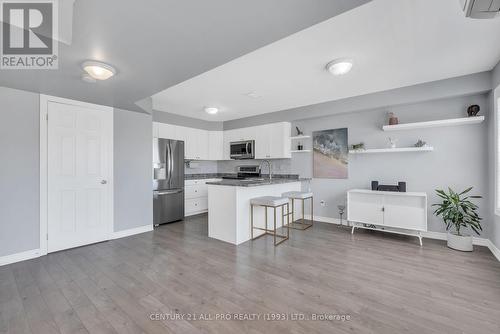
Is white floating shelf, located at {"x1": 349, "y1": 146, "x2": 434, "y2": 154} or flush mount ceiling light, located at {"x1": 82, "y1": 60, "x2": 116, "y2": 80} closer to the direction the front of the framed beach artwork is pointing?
the flush mount ceiling light

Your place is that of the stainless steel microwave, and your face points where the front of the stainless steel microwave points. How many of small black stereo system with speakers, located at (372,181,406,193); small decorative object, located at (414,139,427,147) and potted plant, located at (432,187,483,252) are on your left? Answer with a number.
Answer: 3

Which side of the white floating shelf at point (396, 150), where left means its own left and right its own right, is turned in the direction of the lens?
front

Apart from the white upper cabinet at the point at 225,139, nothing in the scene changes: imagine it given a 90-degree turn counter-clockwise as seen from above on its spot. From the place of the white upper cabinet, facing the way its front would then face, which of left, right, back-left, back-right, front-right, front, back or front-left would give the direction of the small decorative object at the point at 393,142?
front-right

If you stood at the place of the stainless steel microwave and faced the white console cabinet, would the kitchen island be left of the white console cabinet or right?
right

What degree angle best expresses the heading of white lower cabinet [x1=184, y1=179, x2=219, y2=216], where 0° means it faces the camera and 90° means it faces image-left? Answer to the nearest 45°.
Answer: approximately 315°

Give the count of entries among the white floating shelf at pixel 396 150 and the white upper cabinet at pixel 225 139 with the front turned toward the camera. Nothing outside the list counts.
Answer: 2

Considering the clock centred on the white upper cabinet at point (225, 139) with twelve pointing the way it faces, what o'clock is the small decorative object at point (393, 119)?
The small decorative object is roughly at 10 o'clock from the white upper cabinet.

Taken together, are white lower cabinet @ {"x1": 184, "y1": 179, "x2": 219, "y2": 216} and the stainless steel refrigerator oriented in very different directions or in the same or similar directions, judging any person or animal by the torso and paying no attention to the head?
same or similar directions

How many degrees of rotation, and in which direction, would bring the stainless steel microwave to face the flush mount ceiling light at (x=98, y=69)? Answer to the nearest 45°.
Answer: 0° — it already faces it

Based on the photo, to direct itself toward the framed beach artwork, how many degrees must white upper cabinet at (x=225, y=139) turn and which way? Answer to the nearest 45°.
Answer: approximately 45° to its left

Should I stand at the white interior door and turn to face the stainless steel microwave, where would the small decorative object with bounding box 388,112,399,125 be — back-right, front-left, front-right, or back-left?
front-right

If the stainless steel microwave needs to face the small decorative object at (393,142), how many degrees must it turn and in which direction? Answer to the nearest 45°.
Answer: approximately 90° to its left

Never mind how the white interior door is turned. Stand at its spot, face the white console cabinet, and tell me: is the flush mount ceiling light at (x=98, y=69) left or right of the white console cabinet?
right

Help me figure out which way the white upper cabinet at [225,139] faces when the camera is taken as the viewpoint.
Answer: facing the viewer
